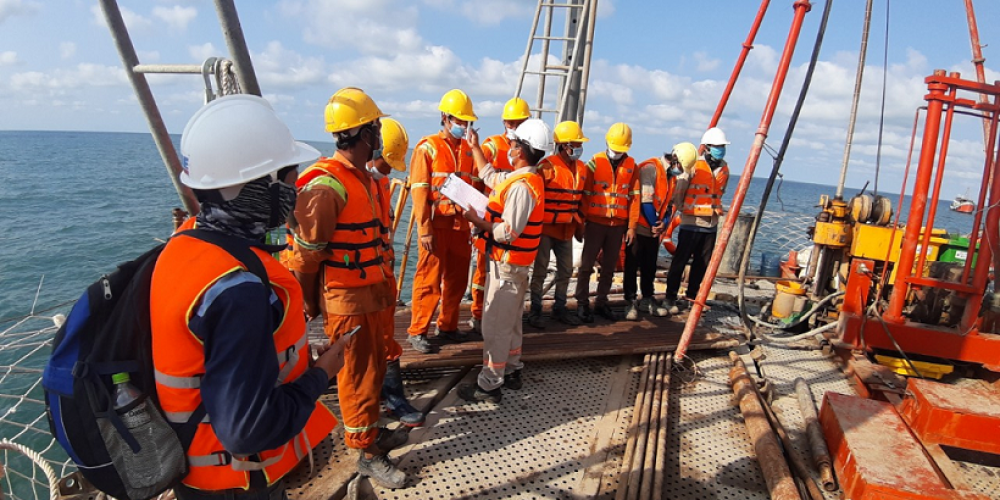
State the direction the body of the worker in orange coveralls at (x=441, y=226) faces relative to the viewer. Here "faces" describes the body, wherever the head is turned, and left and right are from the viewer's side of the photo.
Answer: facing the viewer and to the right of the viewer

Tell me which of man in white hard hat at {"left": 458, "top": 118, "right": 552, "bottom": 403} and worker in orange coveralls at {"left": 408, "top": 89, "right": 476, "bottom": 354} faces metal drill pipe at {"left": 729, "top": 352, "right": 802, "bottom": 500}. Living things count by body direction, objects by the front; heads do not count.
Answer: the worker in orange coveralls

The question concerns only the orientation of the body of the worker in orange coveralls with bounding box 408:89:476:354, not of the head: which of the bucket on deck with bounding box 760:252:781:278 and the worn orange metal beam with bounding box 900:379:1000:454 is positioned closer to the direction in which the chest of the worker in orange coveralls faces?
the worn orange metal beam

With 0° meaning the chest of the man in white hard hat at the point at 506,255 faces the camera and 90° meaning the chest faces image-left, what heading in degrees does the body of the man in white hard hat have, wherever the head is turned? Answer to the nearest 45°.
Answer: approximately 90°

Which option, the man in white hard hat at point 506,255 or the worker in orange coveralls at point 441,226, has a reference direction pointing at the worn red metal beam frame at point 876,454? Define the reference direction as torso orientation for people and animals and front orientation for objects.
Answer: the worker in orange coveralls

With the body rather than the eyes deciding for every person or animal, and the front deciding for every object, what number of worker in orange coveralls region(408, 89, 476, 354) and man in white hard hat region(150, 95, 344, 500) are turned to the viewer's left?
0

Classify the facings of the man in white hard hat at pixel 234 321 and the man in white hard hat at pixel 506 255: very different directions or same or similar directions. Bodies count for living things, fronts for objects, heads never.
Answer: very different directions

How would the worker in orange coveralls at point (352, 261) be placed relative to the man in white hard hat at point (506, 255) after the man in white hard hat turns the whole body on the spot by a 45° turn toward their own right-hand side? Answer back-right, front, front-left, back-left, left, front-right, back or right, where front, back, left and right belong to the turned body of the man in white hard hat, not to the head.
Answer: left

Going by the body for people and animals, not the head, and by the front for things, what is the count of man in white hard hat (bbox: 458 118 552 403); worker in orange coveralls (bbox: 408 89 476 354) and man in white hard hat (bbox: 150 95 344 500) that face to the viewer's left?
1
